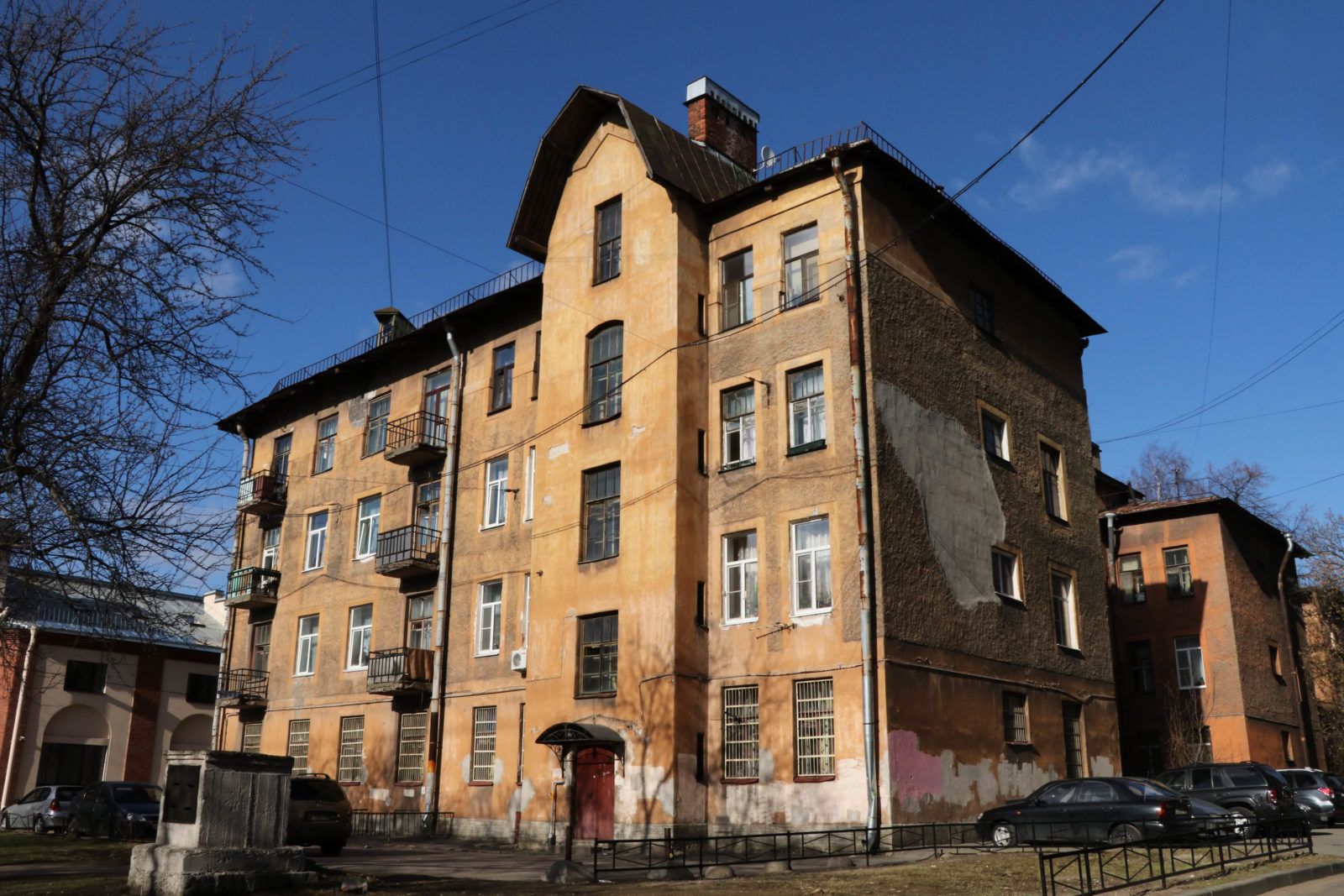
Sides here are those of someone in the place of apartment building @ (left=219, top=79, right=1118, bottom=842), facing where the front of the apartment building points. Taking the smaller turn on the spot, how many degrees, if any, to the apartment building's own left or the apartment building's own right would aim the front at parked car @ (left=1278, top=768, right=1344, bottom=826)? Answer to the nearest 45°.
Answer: approximately 135° to the apartment building's own left

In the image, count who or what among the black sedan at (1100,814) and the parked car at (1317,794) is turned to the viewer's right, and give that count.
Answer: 0

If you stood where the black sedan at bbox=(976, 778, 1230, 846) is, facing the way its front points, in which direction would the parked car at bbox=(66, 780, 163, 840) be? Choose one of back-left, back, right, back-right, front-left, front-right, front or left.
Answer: front-left

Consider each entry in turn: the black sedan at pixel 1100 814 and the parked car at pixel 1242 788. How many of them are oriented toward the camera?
0

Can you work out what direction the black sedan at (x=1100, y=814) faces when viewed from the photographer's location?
facing away from the viewer and to the left of the viewer

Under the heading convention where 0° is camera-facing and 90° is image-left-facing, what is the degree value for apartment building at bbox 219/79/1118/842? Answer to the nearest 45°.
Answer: approximately 45°

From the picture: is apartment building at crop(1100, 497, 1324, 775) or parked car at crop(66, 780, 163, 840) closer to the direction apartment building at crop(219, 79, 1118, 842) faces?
the parked car
